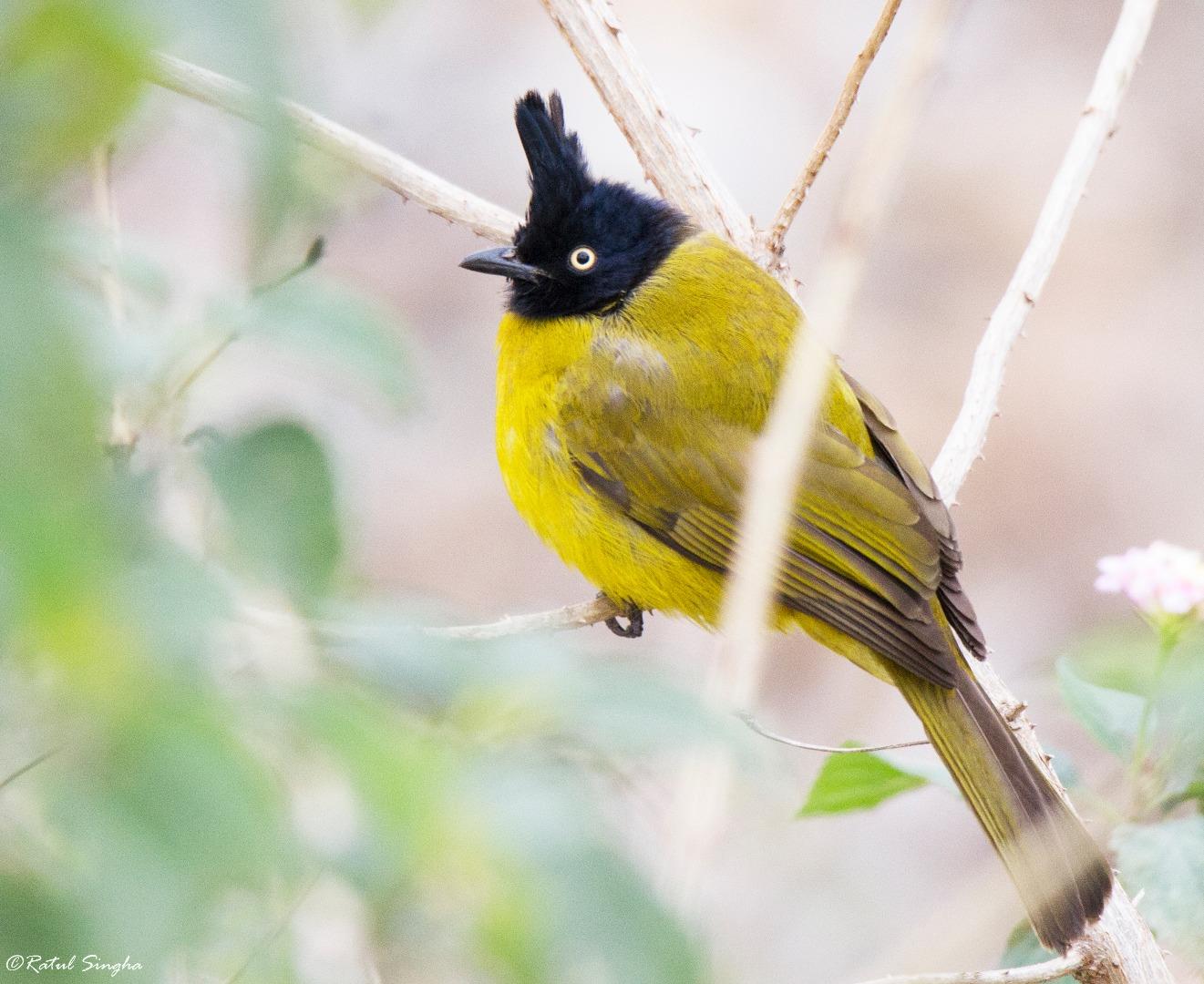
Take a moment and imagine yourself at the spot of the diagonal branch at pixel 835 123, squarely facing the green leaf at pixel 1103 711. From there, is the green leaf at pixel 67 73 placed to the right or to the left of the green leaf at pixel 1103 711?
right

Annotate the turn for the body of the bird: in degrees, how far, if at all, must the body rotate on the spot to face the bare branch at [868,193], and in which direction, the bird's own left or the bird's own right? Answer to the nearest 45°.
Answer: approximately 90° to the bird's own left

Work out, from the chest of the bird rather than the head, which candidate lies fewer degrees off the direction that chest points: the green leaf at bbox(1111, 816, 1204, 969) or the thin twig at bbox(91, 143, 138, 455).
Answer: the thin twig

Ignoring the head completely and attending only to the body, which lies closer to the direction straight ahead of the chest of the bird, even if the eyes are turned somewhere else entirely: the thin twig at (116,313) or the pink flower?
the thin twig

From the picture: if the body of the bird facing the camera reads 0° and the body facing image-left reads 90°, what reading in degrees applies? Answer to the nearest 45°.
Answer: approximately 90°

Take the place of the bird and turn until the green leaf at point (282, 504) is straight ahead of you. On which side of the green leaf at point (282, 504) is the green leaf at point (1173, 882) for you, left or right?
left
